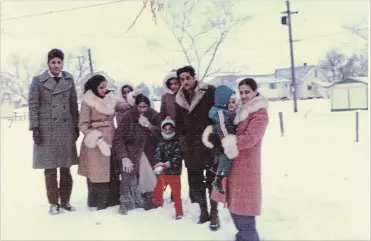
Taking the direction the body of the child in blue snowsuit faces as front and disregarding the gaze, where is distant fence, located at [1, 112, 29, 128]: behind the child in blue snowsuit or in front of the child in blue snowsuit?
behind

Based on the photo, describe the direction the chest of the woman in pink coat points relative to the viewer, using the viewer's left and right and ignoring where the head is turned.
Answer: facing to the left of the viewer

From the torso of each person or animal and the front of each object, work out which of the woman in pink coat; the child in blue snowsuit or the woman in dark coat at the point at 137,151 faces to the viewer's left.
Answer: the woman in pink coat

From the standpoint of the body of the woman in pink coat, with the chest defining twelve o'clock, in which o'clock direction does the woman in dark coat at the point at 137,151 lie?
The woman in dark coat is roughly at 1 o'clock from the woman in pink coat.
